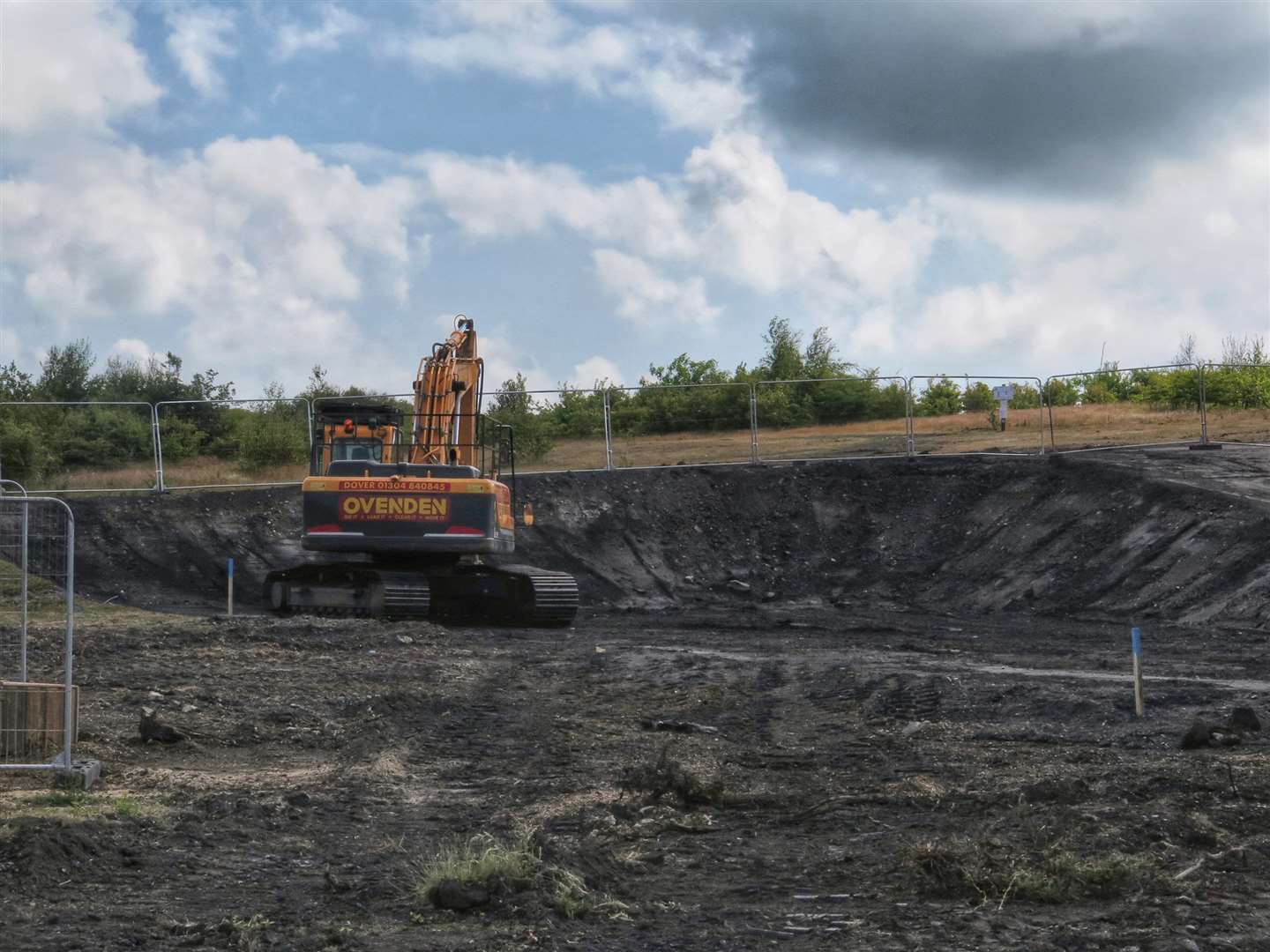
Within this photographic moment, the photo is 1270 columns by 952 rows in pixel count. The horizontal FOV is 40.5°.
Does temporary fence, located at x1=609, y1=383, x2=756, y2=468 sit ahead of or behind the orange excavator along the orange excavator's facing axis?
ahead

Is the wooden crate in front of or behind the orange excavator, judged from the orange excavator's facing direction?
behind

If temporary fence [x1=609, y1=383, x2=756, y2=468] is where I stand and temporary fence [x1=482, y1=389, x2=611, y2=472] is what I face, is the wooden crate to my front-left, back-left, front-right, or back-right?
front-left

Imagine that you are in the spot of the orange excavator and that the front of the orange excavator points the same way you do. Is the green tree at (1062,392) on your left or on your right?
on your right

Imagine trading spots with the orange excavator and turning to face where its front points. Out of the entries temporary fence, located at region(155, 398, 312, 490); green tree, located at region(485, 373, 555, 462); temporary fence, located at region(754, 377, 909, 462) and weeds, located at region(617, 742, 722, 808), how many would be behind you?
1

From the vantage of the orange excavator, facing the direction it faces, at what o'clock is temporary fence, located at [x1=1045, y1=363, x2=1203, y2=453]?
The temporary fence is roughly at 2 o'clock from the orange excavator.

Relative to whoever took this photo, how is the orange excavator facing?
facing away from the viewer

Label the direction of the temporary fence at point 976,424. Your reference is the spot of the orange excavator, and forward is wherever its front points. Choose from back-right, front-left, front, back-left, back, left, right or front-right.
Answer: front-right

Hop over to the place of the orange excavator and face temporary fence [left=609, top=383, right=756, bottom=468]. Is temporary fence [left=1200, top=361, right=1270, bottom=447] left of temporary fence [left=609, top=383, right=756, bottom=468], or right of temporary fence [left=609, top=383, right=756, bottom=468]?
right

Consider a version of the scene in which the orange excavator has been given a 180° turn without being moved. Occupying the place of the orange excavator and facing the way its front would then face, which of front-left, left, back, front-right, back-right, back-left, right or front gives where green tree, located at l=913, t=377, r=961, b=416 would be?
back-left

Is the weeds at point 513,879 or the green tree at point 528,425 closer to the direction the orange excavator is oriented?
the green tree

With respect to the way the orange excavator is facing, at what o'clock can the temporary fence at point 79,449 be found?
The temporary fence is roughly at 11 o'clock from the orange excavator.

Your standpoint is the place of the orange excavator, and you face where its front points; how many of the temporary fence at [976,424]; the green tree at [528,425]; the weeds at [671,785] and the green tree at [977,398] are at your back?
1

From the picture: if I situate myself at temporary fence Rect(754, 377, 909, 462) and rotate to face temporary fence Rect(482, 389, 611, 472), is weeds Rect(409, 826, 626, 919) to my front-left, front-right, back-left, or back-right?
front-left

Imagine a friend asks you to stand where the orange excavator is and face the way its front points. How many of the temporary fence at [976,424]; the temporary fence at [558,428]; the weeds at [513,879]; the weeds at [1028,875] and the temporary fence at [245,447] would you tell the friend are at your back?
2

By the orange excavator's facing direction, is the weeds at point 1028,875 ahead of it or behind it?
behind

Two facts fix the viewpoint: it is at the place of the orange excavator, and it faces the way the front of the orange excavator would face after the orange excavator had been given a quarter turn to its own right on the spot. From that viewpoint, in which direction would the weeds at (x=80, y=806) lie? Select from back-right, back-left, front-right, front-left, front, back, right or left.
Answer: right
